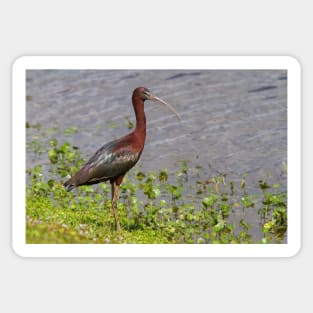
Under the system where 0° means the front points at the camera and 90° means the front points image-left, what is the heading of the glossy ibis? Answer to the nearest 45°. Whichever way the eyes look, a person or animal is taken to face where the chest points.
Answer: approximately 270°
